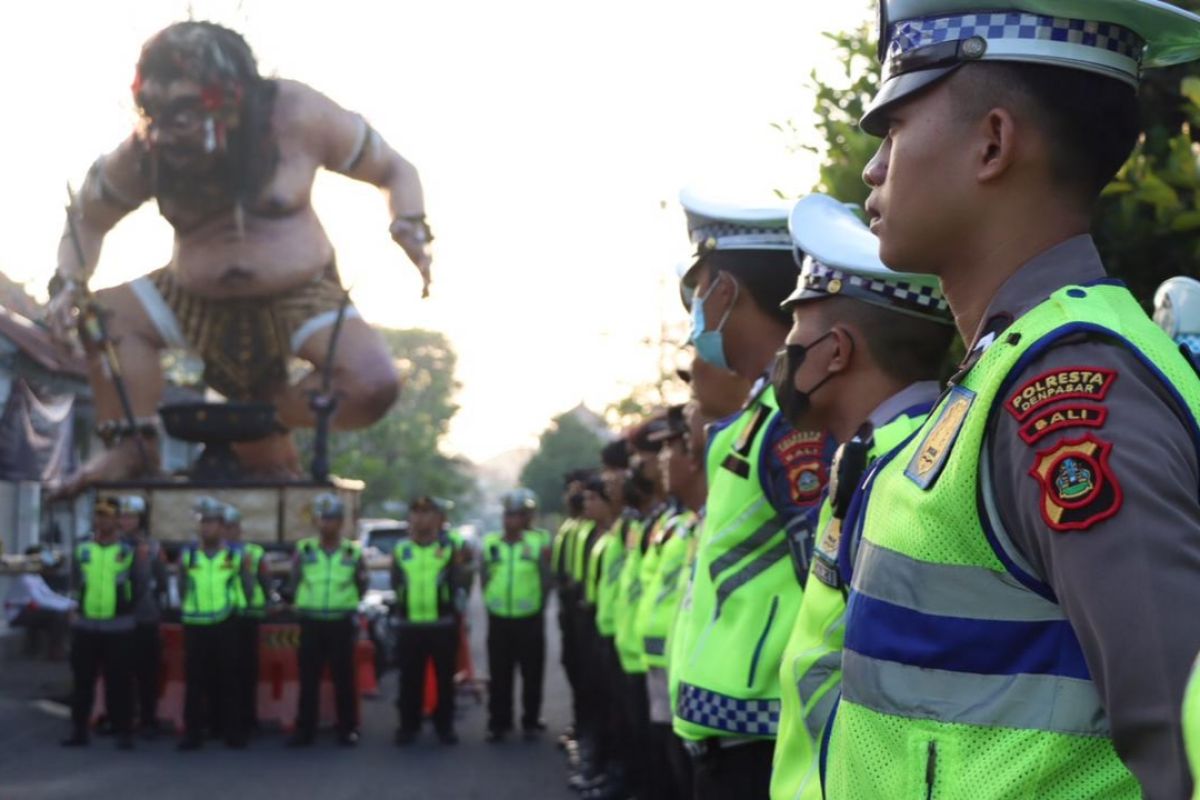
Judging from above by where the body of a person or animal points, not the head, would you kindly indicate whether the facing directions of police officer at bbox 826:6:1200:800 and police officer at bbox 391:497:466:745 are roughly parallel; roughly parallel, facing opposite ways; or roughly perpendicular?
roughly perpendicular

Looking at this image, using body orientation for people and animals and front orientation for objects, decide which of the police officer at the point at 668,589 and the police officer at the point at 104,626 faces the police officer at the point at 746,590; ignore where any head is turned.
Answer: the police officer at the point at 104,626

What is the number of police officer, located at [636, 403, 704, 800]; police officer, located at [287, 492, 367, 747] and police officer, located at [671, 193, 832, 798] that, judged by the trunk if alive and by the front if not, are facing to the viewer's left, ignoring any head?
2

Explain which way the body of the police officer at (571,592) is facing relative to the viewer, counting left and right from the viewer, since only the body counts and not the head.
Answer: facing the viewer and to the left of the viewer

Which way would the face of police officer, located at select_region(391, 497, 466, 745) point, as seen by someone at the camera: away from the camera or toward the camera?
toward the camera

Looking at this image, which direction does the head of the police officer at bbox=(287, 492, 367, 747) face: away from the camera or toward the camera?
toward the camera

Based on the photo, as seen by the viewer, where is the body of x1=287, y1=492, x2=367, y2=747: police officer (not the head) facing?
toward the camera

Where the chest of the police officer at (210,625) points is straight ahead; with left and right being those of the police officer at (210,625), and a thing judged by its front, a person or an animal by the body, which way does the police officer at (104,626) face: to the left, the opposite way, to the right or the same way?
the same way

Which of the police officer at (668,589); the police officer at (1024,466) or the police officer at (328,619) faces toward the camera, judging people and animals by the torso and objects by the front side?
the police officer at (328,619)

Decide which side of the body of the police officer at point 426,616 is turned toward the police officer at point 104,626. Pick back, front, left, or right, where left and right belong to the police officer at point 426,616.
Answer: right

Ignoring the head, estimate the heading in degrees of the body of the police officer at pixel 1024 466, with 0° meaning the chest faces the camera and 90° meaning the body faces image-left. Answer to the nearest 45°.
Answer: approximately 90°

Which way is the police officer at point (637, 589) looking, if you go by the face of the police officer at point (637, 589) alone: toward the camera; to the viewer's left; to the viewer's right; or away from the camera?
to the viewer's left

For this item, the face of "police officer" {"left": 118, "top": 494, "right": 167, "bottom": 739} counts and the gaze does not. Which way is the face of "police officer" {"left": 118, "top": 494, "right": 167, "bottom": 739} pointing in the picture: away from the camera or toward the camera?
toward the camera

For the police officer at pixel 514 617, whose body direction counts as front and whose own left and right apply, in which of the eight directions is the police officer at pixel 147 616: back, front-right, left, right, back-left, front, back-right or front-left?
right

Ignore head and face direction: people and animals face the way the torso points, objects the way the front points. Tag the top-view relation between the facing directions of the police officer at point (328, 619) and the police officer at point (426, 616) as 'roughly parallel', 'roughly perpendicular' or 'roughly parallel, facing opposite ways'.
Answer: roughly parallel

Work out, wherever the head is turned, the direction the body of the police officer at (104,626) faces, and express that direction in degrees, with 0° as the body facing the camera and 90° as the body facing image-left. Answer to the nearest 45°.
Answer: approximately 0°

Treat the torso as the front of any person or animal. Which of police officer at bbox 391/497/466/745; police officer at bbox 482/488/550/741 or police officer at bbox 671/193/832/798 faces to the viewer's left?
police officer at bbox 671/193/832/798

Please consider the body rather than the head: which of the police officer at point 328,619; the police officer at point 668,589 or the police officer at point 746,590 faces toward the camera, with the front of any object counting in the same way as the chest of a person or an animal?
the police officer at point 328,619

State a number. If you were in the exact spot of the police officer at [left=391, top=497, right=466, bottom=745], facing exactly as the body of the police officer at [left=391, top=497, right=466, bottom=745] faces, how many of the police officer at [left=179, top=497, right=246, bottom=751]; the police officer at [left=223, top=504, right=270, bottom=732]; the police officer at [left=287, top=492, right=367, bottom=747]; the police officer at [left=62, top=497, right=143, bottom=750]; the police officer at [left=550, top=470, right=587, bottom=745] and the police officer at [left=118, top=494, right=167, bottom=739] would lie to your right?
5

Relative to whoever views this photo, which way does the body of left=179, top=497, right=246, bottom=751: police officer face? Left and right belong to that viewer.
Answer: facing the viewer

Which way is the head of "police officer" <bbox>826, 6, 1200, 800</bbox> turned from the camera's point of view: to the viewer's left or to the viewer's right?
to the viewer's left

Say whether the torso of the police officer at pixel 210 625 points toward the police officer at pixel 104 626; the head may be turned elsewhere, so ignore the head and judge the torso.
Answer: no
